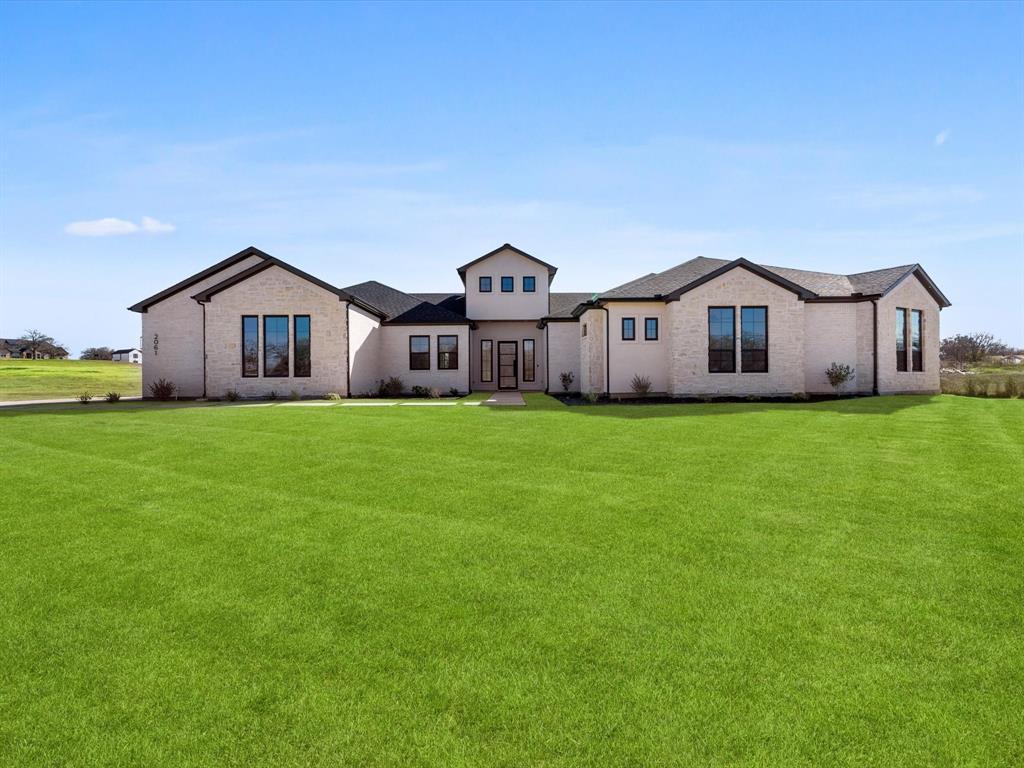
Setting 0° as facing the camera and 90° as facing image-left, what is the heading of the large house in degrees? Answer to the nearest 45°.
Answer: approximately 0°

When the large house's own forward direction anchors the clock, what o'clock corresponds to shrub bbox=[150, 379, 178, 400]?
The shrub is roughly at 3 o'clock from the large house.
